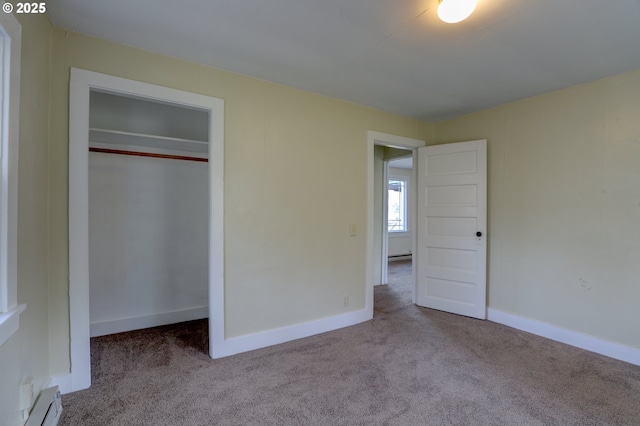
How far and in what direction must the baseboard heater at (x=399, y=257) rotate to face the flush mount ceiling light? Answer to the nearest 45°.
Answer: approximately 45° to its right

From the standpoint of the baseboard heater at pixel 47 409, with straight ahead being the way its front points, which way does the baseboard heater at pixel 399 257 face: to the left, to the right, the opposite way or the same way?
to the right

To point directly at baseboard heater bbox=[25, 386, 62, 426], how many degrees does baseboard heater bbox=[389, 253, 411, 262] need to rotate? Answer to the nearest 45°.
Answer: approximately 45° to its right

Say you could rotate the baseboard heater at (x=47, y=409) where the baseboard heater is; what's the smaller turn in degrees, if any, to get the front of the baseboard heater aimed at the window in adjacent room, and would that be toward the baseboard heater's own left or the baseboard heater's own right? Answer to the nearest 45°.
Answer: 0° — it already faces it

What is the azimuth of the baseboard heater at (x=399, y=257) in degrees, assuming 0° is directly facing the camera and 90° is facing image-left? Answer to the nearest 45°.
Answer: approximately 315°

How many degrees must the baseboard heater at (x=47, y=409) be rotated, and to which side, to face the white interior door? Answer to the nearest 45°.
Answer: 0° — it already faces it

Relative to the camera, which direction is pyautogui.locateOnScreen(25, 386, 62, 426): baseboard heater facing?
to the viewer's right
